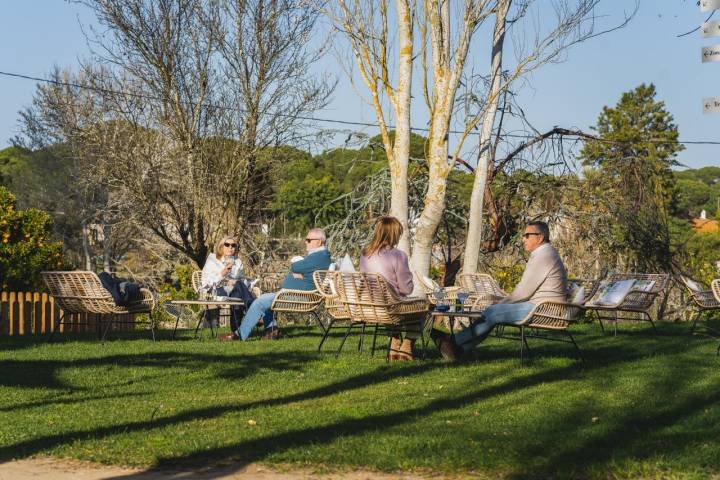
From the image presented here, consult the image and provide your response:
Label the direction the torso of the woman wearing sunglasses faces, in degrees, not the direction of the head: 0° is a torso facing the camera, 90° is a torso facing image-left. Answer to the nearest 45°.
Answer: approximately 315°

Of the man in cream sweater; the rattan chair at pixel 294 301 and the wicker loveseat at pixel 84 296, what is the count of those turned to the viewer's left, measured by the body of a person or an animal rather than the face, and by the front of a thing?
2

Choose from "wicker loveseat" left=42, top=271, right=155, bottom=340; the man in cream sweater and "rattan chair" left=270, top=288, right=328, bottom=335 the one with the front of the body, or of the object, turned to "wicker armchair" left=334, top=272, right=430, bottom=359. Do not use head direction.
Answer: the man in cream sweater

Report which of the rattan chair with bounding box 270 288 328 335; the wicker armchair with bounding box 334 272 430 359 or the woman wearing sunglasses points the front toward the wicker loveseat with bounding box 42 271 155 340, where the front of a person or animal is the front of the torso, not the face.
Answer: the rattan chair

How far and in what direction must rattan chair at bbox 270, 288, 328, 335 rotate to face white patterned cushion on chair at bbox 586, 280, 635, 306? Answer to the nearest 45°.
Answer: approximately 180°

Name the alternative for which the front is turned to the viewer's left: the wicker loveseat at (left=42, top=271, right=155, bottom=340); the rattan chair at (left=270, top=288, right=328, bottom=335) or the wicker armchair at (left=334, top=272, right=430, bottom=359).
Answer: the rattan chair

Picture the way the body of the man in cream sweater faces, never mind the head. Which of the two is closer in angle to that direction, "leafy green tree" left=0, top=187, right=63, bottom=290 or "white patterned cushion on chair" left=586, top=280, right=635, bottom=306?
the leafy green tree

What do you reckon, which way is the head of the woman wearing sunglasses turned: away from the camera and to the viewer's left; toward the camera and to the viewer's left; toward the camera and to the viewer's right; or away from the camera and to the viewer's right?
toward the camera and to the viewer's right

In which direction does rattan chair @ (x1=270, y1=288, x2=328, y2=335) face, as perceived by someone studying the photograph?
facing to the left of the viewer

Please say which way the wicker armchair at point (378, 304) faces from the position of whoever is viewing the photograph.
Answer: facing away from the viewer and to the right of the viewer

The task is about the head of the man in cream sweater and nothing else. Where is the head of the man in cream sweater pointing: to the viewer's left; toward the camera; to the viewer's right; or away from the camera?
to the viewer's left

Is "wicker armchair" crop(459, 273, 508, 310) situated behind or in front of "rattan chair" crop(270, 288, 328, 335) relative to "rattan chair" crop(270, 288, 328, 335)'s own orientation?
behind

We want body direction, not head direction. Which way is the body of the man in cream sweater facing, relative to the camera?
to the viewer's left

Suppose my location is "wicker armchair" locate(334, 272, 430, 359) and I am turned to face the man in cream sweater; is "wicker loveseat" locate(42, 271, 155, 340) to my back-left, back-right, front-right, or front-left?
back-left

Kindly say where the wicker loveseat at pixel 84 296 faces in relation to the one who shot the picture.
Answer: facing away from the viewer and to the right of the viewer
